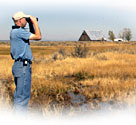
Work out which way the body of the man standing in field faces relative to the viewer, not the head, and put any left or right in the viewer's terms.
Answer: facing to the right of the viewer
